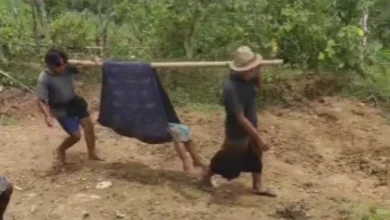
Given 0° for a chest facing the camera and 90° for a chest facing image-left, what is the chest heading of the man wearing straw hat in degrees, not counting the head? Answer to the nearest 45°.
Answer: approximately 270°

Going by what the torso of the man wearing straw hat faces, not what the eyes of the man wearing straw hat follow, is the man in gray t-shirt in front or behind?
behind

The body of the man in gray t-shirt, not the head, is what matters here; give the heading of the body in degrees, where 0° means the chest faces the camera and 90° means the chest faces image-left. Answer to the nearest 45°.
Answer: approximately 315°

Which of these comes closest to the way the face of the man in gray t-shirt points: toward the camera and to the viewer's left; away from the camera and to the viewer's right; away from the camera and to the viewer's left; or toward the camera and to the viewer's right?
toward the camera and to the viewer's right
